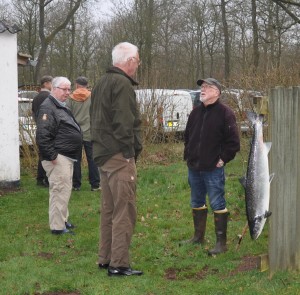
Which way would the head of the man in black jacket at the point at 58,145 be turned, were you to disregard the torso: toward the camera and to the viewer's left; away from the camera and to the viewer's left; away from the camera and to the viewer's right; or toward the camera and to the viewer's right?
toward the camera and to the viewer's right

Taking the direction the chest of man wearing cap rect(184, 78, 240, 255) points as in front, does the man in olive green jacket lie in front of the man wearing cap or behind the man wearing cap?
in front

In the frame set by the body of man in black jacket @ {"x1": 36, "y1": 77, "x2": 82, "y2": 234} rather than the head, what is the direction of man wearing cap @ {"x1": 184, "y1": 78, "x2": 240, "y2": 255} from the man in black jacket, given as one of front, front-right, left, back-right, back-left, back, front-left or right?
front-right

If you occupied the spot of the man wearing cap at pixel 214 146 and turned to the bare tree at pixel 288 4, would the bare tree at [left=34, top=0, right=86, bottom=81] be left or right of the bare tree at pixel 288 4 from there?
left

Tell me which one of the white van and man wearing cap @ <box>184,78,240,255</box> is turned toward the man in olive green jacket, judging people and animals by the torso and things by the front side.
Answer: the man wearing cap

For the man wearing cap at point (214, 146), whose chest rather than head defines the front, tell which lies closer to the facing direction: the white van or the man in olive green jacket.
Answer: the man in olive green jacket

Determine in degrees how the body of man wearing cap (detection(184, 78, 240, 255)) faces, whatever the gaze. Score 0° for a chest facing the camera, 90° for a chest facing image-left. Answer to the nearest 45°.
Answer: approximately 45°

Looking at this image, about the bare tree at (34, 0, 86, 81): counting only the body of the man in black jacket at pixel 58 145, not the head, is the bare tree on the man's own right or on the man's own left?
on the man's own left

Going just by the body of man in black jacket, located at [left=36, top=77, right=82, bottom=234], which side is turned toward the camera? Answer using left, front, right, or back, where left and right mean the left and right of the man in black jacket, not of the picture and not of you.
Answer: right
